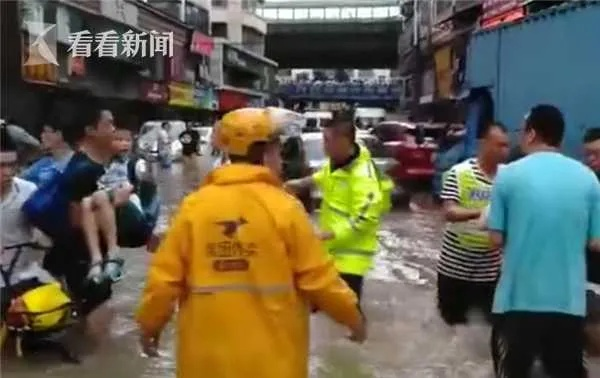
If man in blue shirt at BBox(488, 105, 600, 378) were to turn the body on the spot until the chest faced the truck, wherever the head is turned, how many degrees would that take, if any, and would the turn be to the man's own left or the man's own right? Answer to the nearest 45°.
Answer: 0° — they already face it

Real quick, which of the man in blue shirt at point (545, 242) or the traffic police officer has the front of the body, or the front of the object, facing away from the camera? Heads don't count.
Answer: the man in blue shirt

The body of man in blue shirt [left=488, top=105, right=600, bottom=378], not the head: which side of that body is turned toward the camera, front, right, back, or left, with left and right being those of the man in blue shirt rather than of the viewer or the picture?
back

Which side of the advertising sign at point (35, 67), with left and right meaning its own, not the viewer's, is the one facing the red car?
front

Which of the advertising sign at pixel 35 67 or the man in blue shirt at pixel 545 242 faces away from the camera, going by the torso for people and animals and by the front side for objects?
the man in blue shirt

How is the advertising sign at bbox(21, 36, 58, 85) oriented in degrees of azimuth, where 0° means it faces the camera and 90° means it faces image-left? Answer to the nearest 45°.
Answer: approximately 315°
